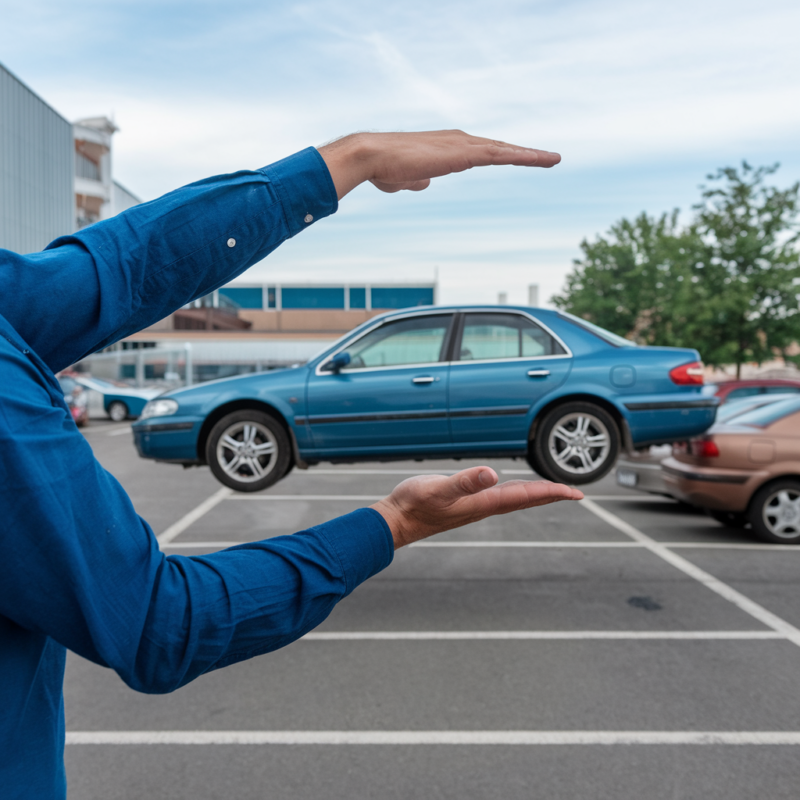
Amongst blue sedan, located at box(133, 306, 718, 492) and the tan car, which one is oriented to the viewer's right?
the tan car

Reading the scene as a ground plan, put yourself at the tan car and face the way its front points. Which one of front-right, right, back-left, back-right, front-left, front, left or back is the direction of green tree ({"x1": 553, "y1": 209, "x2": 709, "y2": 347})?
left

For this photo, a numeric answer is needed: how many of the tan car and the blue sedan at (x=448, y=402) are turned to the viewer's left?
1

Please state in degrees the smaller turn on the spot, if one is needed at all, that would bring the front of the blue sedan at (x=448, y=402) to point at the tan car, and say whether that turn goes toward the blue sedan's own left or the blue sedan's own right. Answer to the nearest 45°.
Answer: approximately 135° to the blue sedan's own right

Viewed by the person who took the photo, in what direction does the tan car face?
facing to the right of the viewer

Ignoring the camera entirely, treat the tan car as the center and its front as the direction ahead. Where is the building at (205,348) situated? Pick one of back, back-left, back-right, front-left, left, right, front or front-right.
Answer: back-left

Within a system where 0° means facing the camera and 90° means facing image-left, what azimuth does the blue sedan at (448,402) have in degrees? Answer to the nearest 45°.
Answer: approximately 90°

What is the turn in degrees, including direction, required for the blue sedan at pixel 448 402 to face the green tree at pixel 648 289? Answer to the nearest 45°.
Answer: approximately 90° to its right
